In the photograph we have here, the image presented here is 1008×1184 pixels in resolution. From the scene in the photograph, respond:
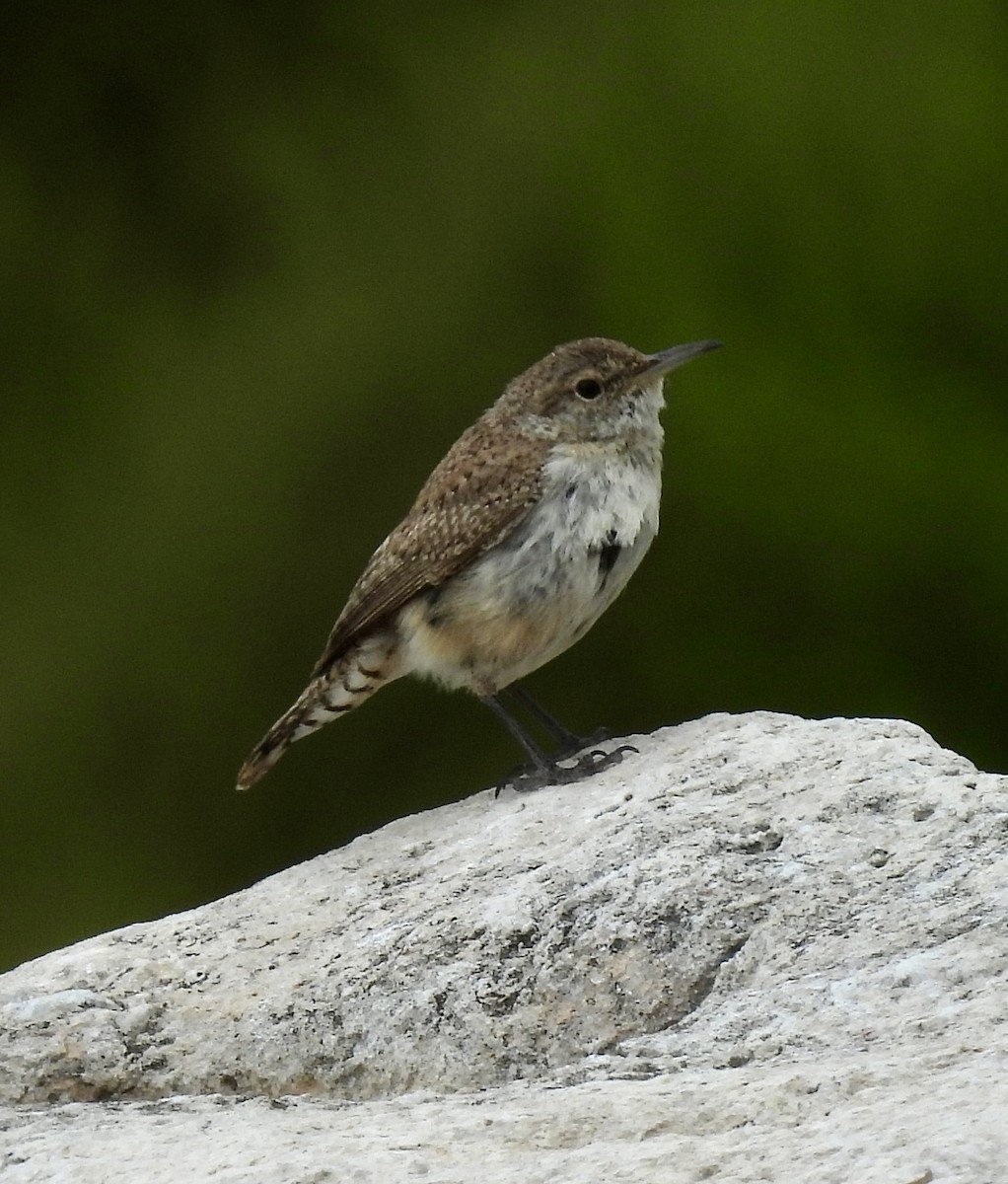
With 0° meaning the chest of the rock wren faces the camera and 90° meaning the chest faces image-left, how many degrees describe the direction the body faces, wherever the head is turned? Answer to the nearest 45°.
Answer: approximately 270°
